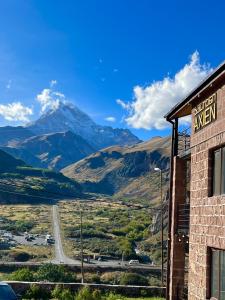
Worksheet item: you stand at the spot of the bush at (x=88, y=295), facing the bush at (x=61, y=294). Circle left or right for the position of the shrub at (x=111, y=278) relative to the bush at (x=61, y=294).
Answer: right

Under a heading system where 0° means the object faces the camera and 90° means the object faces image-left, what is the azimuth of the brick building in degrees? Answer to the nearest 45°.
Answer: approximately 45°

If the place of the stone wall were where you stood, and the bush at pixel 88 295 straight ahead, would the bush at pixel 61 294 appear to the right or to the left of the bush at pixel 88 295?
right

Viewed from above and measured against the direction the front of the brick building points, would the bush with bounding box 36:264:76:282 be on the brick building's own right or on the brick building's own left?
on the brick building's own right
